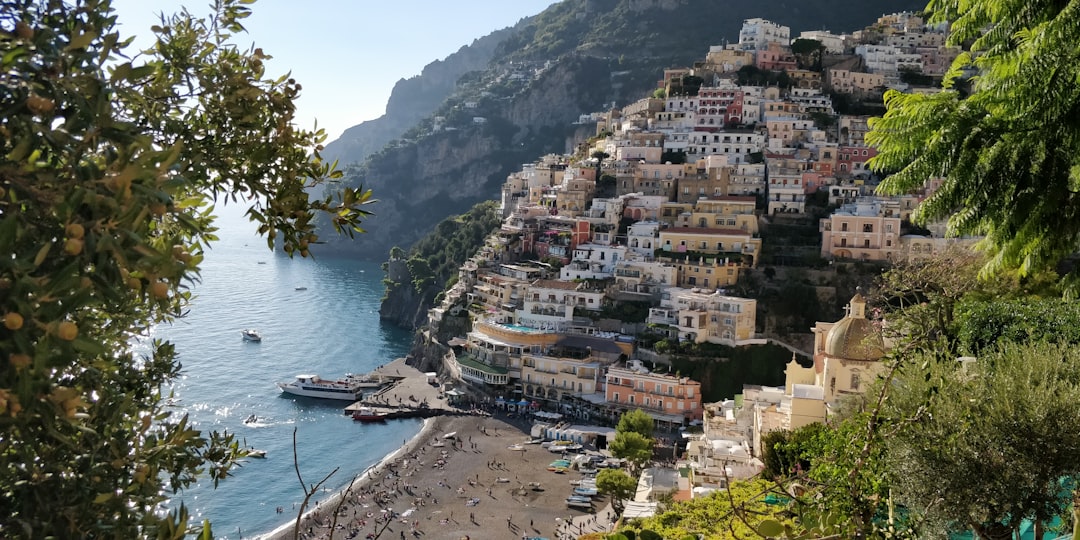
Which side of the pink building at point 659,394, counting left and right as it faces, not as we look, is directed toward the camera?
front

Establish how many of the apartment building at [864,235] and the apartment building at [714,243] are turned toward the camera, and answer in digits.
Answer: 2

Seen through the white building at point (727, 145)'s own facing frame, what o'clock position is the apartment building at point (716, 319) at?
The apartment building is roughly at 12 o'clock from the white building.

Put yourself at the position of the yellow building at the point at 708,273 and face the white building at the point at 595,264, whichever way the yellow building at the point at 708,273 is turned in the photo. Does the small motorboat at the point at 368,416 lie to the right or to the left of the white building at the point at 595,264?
left

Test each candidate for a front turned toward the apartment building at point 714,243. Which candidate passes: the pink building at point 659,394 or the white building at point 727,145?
the white building

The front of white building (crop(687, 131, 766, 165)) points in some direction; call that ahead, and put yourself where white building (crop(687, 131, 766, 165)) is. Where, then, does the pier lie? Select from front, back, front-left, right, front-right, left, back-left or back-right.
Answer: front-right

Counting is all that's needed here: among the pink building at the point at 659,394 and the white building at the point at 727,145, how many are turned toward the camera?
2

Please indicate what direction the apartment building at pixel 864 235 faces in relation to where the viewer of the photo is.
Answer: facing the viewer

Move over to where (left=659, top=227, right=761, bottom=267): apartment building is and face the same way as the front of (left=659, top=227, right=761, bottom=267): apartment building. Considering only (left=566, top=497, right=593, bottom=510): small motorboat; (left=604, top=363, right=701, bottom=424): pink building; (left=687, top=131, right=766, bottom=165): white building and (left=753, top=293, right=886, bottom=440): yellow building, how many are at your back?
1

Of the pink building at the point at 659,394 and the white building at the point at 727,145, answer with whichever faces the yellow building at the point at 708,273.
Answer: the white building

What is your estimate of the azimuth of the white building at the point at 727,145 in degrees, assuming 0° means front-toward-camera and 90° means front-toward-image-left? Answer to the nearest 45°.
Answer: approximately 0°

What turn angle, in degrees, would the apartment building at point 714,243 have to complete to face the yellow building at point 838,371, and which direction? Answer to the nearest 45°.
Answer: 0° — it already faces it

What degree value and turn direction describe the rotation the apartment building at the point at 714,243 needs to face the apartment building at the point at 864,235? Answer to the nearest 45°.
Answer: approximately 90° to its left

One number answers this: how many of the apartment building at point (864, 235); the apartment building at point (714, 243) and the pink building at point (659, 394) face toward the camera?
3

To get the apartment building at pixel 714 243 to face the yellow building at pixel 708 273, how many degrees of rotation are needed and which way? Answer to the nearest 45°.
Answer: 0° — it already faces it

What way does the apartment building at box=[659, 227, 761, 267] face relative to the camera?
toward the camera
